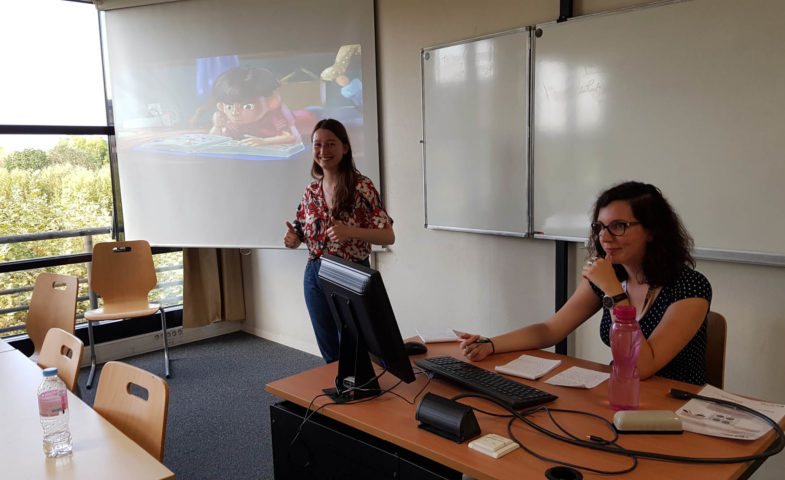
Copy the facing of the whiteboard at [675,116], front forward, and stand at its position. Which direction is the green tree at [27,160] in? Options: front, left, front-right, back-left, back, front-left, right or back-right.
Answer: front-right

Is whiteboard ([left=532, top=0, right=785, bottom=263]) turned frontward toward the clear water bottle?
yes

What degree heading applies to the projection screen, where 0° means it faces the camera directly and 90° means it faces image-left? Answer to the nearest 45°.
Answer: approximately 0°

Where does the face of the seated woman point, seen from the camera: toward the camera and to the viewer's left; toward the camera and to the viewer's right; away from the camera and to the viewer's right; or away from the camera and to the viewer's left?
toward the camera and to the viewer's left

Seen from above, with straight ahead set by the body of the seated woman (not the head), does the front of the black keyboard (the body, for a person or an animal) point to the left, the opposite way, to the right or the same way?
the opposite way

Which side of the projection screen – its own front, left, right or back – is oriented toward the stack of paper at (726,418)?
front

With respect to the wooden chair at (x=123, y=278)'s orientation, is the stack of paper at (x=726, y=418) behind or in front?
in front

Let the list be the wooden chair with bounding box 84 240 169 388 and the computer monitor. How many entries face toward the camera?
1

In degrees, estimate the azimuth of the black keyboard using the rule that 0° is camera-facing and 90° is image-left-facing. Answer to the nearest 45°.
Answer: approximately 225°
